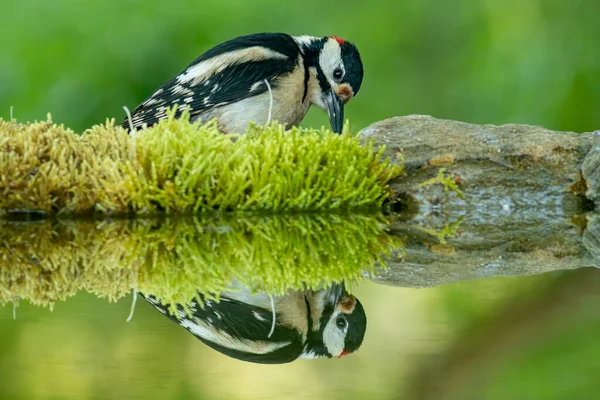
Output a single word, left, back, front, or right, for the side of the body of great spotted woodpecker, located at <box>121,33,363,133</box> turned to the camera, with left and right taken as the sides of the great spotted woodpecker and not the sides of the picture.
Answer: right
